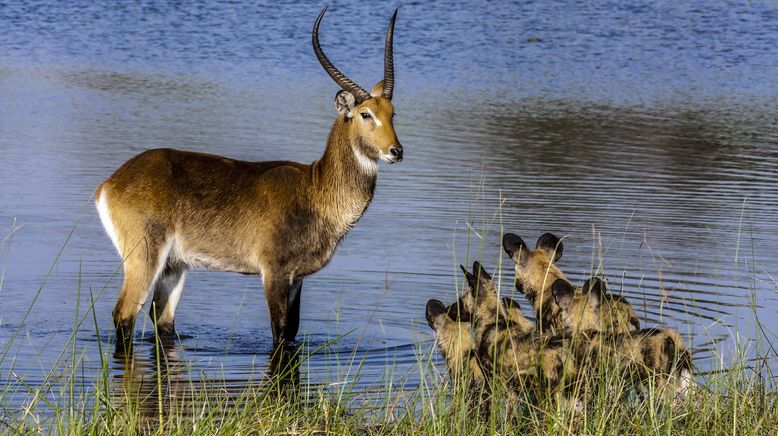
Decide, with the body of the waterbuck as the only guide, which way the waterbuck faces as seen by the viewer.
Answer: to the viewer's right
